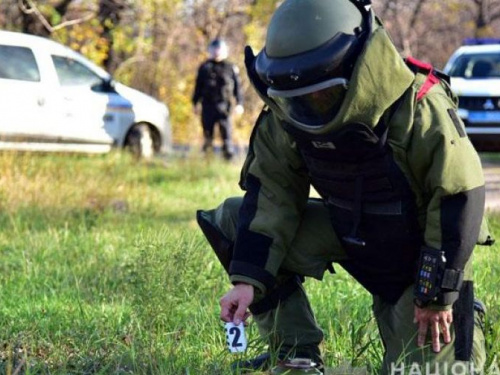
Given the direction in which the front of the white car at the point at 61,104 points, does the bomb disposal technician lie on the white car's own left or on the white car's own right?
on the white car's own right

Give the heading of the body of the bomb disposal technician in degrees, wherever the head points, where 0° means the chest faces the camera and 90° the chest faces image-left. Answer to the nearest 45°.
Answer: approximately 45°

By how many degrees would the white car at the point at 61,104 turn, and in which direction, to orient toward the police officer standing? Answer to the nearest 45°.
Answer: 0° — it already faces them

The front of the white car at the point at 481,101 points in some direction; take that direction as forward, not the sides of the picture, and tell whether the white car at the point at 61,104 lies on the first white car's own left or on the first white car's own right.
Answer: on the first white car's own right

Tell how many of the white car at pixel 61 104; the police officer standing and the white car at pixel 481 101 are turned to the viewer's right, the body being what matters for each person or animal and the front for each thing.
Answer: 1

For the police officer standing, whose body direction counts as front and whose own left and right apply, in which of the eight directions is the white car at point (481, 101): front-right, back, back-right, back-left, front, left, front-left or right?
left

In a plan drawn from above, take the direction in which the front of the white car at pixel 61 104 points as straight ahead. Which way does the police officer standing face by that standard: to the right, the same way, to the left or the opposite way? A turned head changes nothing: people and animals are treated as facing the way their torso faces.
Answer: to the right

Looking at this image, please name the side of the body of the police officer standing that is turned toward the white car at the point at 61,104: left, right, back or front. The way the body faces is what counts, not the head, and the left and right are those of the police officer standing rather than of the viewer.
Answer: right

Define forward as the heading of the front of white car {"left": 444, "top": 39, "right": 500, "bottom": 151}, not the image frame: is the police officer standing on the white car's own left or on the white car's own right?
on the white car's own right

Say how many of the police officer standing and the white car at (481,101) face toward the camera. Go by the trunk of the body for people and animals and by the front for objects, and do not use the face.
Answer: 2

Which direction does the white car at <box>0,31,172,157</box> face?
to the viewer's right
